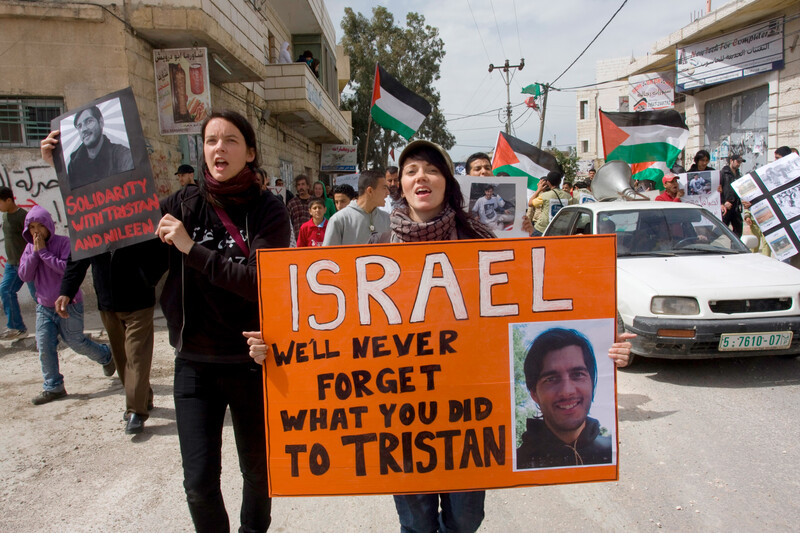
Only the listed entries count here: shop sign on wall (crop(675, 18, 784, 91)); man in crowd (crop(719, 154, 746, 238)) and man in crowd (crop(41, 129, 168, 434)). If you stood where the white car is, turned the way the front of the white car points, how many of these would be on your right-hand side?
1

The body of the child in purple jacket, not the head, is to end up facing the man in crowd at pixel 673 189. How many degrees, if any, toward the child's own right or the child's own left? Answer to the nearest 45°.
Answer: approximately 135° to the child's own left

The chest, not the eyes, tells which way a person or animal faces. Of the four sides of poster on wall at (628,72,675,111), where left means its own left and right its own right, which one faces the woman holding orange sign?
front

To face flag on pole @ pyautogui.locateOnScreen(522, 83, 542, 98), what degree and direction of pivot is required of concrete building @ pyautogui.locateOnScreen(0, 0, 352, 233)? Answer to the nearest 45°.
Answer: approximately 90° to its left

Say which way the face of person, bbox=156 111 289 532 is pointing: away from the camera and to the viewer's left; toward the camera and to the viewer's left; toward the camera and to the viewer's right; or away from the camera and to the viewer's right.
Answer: toward the camera and to the viewer's left

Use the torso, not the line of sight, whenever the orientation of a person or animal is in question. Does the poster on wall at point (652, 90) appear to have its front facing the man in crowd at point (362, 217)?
yes
